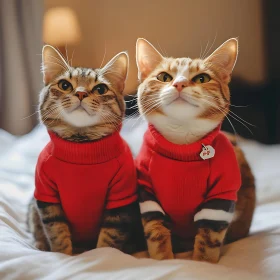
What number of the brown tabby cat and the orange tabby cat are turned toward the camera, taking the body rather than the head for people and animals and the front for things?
2

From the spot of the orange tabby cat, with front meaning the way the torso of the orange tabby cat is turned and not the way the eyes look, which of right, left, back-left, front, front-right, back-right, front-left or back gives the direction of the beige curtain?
back-right

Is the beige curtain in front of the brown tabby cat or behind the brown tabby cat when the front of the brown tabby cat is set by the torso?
behind
